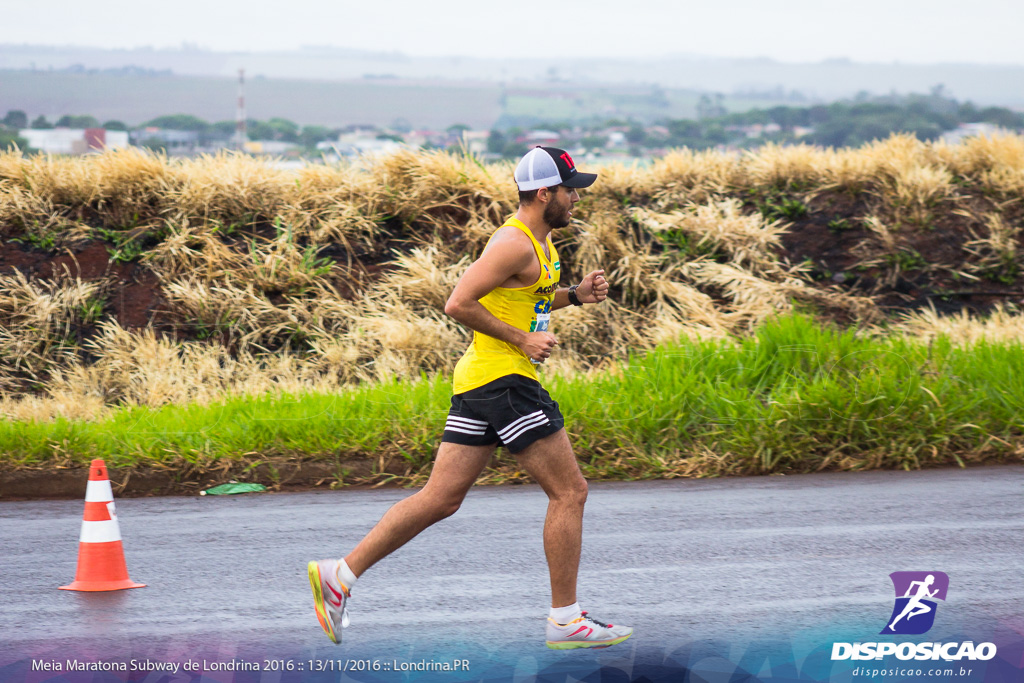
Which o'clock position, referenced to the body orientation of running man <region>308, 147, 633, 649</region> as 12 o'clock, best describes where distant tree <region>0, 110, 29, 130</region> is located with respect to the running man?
The distant tree is roughly at 8 o'clock from the running man.

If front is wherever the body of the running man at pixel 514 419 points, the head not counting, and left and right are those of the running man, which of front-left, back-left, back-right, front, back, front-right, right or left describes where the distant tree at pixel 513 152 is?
left

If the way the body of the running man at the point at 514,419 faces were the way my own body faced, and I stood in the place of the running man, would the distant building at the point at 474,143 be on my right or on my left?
on my left

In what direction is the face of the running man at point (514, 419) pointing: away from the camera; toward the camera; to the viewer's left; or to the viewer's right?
to the viewer's right

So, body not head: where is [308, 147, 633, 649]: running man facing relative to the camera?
to the viewer's right

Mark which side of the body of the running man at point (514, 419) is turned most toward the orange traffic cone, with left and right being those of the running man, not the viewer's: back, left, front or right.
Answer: back

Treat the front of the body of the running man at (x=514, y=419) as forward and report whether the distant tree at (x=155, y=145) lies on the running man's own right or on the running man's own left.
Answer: on the running man's own left
